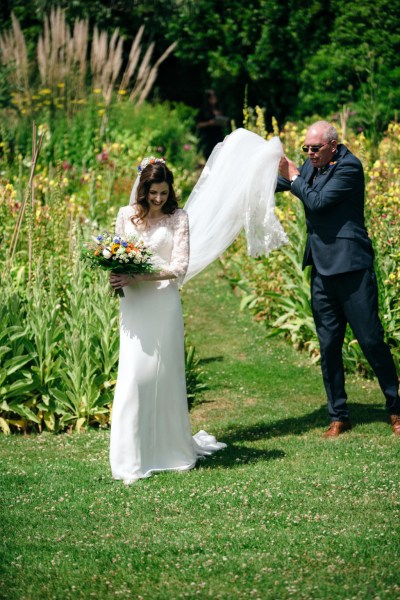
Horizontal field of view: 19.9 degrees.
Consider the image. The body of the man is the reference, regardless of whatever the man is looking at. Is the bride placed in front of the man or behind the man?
in front

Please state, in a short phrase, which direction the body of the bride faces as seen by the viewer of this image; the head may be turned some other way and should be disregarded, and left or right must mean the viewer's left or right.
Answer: facing the viewer and to the left of the viewer

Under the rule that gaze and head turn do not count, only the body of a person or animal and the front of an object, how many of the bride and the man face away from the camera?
0

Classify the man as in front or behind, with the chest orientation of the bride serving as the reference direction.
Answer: behind
